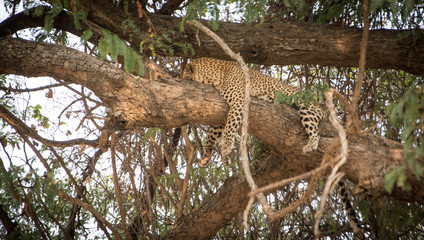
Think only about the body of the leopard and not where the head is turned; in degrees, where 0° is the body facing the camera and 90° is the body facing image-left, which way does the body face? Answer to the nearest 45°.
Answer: approximately 90°
